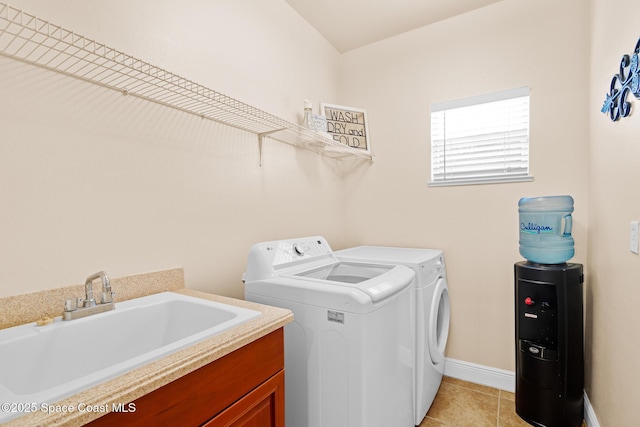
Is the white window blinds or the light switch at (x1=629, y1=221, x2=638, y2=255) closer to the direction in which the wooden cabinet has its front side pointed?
the light switch

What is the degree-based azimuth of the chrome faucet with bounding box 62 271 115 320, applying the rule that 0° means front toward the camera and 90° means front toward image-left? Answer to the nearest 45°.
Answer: approximately 315°

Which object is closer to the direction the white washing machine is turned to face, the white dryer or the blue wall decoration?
the blue wall decoration
